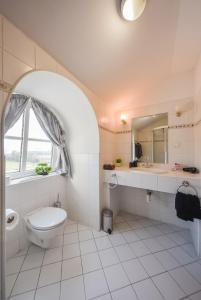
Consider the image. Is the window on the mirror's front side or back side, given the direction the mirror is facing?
on the front side

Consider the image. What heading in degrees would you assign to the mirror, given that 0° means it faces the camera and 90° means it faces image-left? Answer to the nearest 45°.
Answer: approximately 45°

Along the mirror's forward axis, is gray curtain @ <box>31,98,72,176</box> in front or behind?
in front

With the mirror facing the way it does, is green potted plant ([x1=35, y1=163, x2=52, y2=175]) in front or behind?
in front

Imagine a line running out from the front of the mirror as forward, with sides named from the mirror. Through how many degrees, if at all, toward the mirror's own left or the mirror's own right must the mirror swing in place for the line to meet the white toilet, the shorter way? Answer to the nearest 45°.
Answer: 0° — it already faces it

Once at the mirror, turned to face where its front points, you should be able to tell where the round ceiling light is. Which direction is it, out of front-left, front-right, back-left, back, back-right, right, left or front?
front-left

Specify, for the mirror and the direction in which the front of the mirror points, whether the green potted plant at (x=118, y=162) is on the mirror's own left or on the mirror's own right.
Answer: on the mirror's own right
